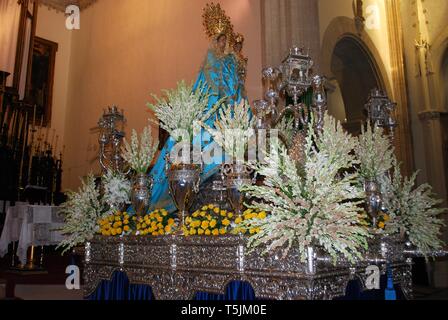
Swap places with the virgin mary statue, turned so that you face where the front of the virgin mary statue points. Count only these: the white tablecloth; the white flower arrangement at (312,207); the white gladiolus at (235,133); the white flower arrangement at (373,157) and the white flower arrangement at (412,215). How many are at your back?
1

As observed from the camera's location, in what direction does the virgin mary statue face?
facing the viewer and to the right of the viewer

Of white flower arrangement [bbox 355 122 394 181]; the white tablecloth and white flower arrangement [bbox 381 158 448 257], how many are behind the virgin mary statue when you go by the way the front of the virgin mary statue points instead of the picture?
1

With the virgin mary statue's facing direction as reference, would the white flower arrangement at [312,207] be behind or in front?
in front

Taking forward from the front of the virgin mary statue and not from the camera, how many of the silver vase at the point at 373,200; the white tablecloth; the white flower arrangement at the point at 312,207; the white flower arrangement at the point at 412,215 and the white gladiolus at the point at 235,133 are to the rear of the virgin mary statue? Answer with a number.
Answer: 1
